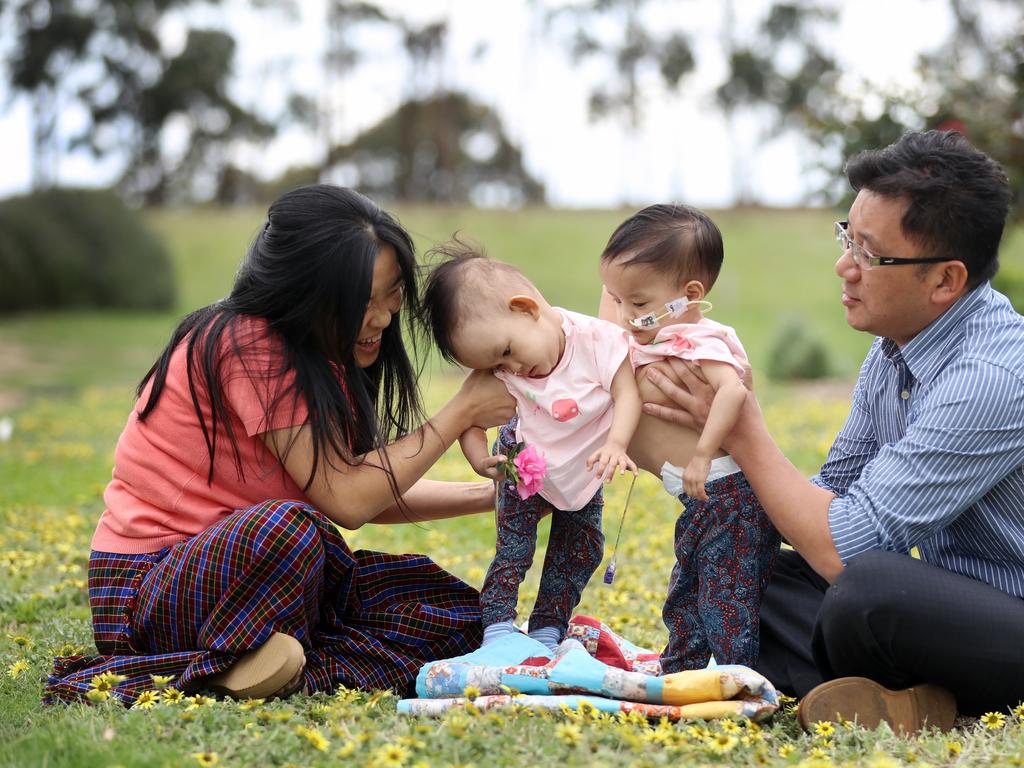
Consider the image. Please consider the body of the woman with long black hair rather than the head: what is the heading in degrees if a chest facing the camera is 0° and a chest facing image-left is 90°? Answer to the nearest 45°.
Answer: approximately 270°

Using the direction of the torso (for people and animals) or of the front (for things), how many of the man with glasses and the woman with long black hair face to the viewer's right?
1

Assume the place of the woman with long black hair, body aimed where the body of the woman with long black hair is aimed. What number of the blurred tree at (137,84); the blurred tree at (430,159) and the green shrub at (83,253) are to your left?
3

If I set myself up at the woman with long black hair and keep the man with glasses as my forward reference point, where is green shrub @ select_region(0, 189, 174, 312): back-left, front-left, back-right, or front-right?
back-left

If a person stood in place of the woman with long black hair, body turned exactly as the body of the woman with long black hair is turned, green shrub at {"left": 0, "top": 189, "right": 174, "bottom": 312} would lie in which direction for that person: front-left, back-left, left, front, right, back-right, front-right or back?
left

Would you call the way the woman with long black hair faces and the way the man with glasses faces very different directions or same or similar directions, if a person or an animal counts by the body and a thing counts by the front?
very different directions

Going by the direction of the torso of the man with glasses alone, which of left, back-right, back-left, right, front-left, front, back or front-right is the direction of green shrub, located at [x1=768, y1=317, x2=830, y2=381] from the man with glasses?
right

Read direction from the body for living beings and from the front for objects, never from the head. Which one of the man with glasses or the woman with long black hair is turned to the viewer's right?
the woman with long black hair

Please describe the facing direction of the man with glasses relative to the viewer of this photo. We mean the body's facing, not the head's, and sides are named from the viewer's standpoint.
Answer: facing to the left of the viewer

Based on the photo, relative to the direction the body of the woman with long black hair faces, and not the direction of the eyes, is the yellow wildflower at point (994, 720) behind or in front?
in front

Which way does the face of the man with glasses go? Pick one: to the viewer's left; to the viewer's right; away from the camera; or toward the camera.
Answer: to the viewer's left
